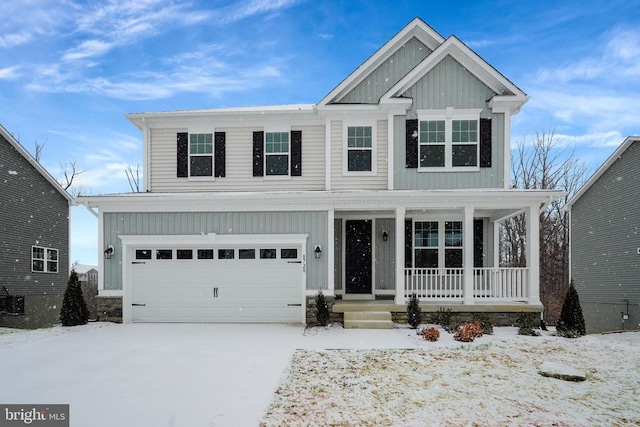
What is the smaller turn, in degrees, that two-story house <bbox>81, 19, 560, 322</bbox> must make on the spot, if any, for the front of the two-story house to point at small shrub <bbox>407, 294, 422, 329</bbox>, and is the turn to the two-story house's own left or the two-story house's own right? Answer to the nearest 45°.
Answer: approximately 45° to the two-story house's own left

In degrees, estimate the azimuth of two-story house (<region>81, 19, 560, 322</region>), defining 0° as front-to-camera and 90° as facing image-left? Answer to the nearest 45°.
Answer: approximately 0°
